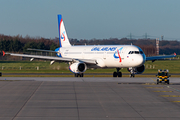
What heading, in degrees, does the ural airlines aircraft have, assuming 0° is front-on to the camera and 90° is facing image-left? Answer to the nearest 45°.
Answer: approximately 315°
